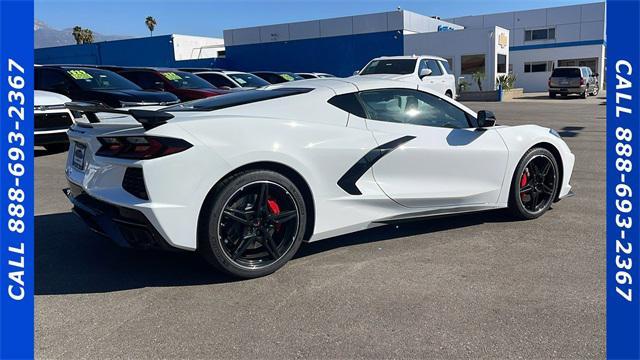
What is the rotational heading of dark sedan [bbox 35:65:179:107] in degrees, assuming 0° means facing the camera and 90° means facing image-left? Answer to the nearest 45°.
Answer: approximately 315°

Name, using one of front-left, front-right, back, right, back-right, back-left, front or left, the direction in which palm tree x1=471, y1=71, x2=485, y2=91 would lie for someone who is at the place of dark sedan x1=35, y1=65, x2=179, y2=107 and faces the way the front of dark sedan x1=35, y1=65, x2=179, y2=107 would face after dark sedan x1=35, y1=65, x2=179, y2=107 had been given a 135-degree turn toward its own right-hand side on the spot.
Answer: back-right

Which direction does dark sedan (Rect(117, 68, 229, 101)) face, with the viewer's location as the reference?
facing the viewer and to the right of the viewer

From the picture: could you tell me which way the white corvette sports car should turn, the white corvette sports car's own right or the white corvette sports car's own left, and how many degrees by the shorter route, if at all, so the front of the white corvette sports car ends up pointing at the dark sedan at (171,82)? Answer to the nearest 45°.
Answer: approximately 45° to the white corvette sports car's own left

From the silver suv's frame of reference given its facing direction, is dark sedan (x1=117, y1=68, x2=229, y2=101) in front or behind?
behind

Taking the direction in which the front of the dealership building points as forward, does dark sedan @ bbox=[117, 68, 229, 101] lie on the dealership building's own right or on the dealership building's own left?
on the dealership building's own right

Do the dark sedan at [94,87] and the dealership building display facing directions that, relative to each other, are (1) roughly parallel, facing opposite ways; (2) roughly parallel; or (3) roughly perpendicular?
roughly parallel

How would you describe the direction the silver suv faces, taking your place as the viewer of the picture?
facing away from the viewer and to the right of the viewer

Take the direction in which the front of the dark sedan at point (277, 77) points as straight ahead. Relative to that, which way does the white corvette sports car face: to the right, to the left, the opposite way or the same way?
to the left

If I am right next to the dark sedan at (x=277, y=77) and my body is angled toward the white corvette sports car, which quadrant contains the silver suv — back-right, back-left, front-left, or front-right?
back-left

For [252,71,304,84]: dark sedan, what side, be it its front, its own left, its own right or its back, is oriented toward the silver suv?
left

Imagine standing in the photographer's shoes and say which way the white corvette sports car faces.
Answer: facing away from the viewer and to the right of the viewer

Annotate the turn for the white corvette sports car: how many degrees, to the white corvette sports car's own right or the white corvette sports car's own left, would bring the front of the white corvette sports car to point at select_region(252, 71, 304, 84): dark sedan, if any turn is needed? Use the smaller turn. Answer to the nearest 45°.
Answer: approximately 45° to the white corvette sports car's own left

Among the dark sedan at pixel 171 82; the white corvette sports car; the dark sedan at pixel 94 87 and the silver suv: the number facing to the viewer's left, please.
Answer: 0
